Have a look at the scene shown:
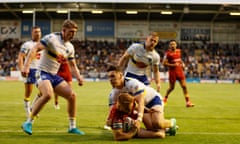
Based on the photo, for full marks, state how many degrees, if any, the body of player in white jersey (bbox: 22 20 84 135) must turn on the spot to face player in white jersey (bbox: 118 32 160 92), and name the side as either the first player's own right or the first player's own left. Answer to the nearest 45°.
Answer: approximately 90° to the first player's own left

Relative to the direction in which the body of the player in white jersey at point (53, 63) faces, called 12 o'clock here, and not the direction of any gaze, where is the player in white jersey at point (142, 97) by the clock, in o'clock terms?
the player in white jersey at point (142, 97) is roughly at 11 o'clock from the player in white jersey at point (53, 63).

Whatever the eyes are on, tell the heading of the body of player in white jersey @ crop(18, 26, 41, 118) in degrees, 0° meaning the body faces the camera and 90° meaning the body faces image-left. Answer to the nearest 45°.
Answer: approximately 315°

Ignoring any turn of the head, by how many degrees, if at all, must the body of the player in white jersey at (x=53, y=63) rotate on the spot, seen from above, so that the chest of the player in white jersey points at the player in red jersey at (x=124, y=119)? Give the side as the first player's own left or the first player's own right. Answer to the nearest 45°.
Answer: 0° — they already face them

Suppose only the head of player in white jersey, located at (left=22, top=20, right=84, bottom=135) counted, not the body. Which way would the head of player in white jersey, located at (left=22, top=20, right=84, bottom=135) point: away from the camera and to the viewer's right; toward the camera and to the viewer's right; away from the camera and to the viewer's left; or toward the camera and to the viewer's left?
toward the camera and to the viewer's right
